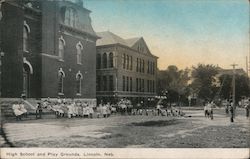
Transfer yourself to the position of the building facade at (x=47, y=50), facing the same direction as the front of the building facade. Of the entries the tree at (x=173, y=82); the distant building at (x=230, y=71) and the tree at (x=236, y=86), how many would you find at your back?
0

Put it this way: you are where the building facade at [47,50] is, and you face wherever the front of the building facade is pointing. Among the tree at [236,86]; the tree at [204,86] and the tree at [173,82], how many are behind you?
0

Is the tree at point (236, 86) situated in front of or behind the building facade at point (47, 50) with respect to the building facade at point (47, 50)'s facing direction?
in front

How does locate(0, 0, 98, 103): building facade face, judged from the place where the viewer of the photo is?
facing the viewer and to the right of the viewer
